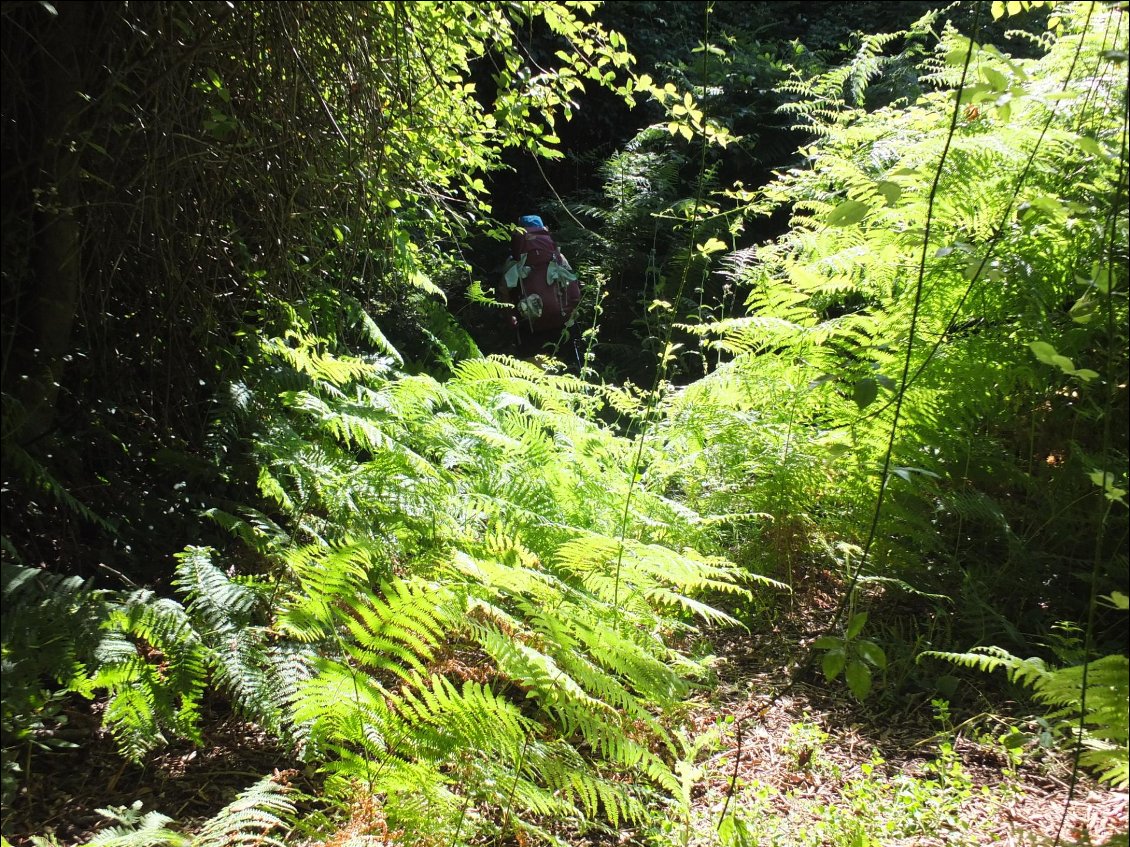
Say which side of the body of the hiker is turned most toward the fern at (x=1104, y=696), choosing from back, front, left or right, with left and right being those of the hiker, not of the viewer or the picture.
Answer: back

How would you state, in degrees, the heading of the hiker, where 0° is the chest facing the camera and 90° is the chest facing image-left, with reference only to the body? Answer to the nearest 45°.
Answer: approximately 180°

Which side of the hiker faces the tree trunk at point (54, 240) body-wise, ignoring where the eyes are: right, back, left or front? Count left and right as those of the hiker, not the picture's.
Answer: back
